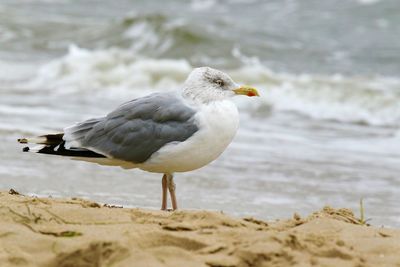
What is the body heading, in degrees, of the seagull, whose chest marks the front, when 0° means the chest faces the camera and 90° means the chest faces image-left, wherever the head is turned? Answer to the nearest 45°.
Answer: approximately 270°
